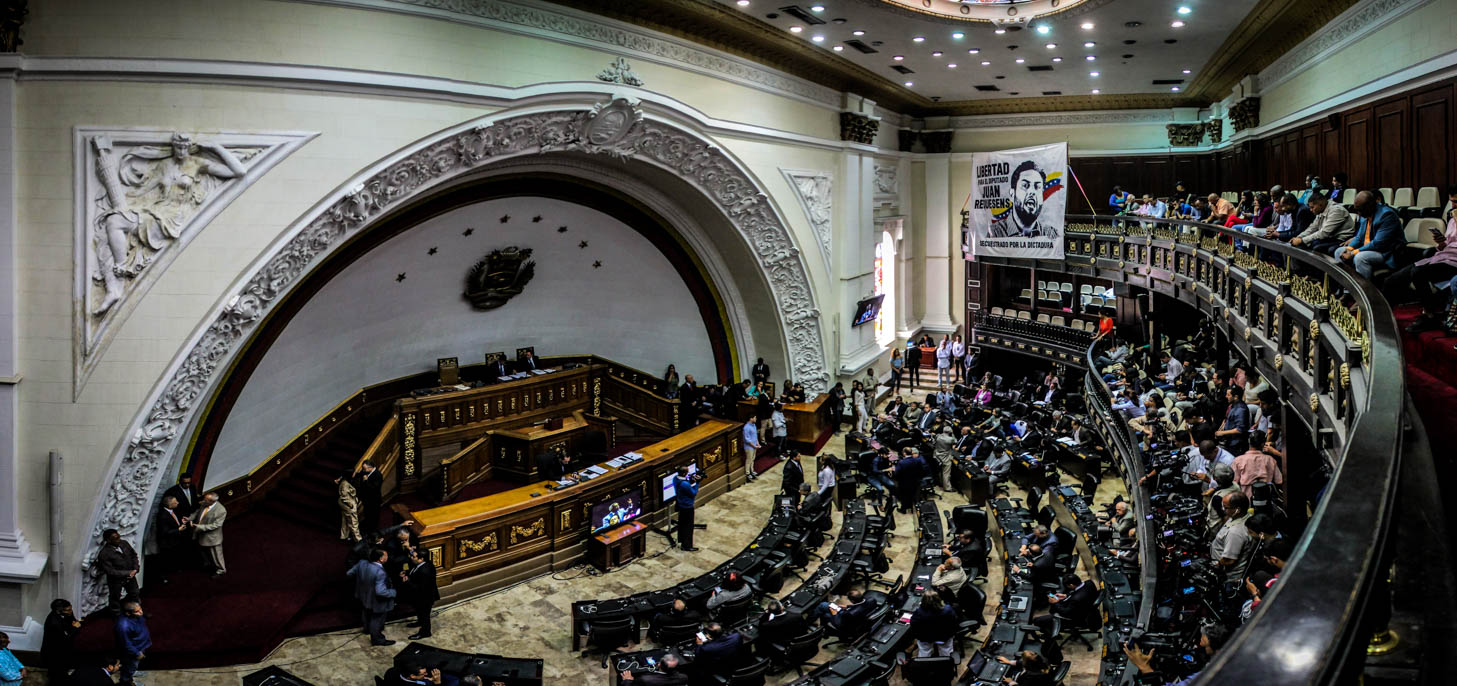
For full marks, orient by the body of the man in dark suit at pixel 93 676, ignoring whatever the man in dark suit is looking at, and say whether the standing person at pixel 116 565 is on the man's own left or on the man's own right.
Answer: on the man's own left

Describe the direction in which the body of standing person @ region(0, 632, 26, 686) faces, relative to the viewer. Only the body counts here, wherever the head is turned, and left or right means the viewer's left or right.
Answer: facing to the right of the viewer

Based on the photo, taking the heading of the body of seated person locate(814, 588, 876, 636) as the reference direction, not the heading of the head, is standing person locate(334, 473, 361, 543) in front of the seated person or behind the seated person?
in front

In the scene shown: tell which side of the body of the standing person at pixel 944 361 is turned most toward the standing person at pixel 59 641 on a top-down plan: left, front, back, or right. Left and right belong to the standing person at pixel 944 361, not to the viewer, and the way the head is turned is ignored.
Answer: front
